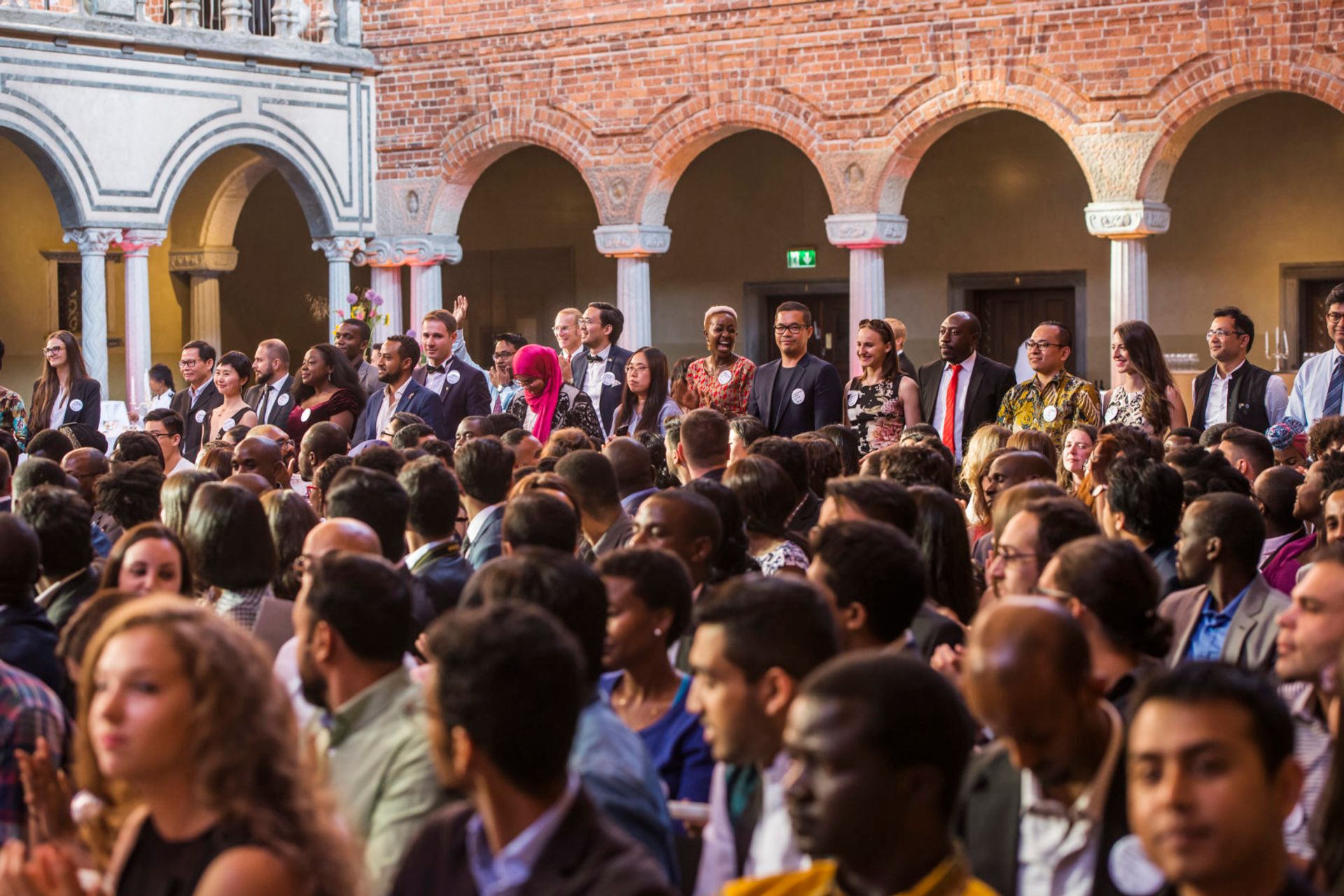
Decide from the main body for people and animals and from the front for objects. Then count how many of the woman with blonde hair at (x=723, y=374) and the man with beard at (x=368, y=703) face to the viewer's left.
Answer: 1

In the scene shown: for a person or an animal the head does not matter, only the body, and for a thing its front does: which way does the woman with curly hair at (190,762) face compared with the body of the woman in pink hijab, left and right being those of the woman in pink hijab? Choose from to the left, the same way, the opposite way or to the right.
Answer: the same way

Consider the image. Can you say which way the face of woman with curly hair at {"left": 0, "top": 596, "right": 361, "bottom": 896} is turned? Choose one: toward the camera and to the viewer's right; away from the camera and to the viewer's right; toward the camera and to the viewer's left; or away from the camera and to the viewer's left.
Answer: toward the camera and to the viewer's left

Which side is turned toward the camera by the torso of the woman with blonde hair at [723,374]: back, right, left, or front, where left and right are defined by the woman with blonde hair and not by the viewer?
front

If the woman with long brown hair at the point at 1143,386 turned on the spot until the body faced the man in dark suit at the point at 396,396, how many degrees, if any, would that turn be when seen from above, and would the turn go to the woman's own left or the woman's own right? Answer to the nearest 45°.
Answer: approximately 45° to the woman's own right

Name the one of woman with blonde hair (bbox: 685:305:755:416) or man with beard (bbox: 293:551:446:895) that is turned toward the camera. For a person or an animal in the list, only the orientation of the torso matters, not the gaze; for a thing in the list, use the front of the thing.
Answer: the woman with blonde hair

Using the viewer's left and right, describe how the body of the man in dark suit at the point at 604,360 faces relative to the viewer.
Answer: facing the viewer and to the left of the viewer

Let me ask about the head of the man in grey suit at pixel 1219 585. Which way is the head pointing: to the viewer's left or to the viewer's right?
to the viewer's left

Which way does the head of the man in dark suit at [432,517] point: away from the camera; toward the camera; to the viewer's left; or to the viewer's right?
away from the camera

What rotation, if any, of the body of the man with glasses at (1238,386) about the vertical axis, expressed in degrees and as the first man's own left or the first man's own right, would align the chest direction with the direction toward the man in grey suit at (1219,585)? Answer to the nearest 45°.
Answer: approximately 45° to the first man's own left

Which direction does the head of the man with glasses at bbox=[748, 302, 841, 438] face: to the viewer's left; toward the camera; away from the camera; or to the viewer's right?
toward the camera

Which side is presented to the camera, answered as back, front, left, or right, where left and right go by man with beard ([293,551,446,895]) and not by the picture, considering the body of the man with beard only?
left

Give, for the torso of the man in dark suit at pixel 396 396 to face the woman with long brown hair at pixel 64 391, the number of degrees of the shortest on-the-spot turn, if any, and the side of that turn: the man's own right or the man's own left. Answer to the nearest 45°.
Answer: approximately 90° to the man's own right

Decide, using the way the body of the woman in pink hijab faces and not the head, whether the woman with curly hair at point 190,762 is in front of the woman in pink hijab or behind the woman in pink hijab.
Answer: in front

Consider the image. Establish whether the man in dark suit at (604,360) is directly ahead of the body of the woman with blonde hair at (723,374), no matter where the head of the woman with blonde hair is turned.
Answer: no
